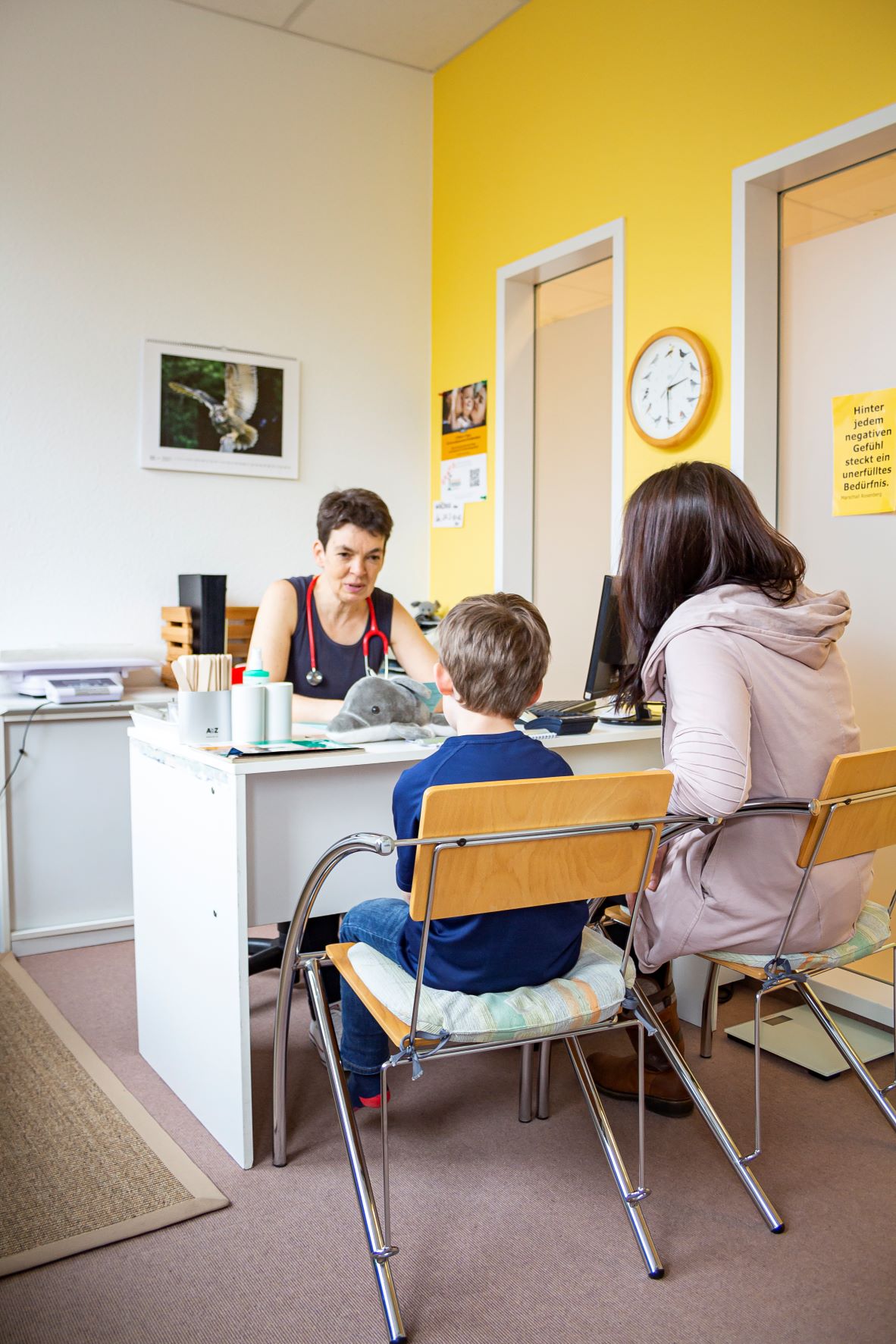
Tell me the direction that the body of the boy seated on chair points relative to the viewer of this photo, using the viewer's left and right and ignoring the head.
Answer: facing away from the viewer and to the left of the viewer

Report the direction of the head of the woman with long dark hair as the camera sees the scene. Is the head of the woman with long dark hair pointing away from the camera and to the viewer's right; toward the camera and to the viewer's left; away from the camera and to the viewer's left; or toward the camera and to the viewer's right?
away from the camera and to the viewer's left

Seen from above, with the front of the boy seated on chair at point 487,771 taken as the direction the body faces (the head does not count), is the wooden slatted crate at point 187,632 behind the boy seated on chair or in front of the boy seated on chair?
in front

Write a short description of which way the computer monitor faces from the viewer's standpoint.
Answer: facing to the left of the viewer

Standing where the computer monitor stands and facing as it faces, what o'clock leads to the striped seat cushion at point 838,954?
The striped seat cushion is roughly at 8 o'clock from the computer monitor.

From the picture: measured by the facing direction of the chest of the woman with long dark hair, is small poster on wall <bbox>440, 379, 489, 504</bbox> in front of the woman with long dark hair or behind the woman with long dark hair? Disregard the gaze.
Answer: in front

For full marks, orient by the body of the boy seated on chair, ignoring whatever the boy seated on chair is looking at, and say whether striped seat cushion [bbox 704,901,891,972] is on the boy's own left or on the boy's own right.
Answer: on the boy's own right

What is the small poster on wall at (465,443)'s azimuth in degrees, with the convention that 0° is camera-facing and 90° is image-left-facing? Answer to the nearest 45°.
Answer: approximately 45°

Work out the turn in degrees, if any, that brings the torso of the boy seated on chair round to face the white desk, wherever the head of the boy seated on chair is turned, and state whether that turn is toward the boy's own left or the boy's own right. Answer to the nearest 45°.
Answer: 0° — they already face it

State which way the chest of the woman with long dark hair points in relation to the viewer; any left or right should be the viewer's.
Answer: facing away from the viewer and to the left of the viewer

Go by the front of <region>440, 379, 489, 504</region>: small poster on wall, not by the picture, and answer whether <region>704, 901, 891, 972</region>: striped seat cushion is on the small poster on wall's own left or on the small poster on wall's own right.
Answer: on the small poster on wall's own left

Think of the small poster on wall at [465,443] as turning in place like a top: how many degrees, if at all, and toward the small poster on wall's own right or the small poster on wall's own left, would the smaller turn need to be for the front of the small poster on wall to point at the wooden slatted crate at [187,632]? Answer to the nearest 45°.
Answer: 0° — it already faces it

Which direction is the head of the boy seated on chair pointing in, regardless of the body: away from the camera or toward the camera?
away from the camera

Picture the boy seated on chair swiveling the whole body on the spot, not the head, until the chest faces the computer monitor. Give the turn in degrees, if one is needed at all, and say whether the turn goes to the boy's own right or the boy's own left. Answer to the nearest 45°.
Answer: approximately 45° to the boy's own right

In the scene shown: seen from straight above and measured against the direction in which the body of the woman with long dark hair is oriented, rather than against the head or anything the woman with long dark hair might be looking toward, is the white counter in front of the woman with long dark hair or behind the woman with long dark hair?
in front
